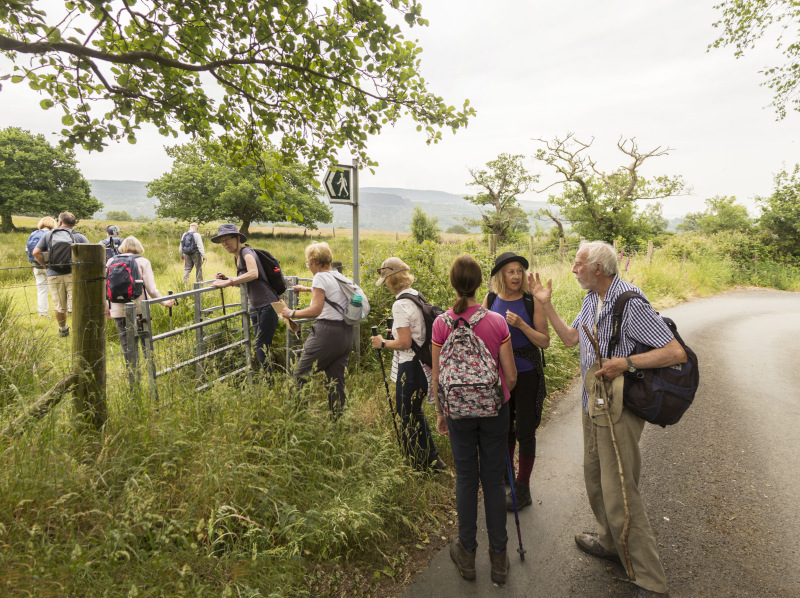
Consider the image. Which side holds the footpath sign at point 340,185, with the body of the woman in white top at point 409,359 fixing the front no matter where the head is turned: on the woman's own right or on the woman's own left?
on the woman's own right

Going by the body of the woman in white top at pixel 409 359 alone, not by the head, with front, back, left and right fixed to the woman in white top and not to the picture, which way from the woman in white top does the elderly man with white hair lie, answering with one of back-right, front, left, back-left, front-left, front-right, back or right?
back-left

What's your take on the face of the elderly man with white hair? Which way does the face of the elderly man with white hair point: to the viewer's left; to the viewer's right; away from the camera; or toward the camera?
to the viewer's left

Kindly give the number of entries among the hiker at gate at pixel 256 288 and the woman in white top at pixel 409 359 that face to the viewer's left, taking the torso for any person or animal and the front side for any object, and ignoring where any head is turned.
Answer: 2

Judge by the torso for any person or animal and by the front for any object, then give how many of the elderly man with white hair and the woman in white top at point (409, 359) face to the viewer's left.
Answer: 2

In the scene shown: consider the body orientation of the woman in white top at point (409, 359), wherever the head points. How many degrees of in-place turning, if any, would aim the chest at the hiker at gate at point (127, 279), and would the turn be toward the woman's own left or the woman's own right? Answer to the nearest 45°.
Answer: approximately 45° to the woman's own right

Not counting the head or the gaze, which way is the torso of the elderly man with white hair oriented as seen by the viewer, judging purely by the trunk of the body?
to the viewer's left

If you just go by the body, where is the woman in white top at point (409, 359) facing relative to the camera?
to the viewer's left

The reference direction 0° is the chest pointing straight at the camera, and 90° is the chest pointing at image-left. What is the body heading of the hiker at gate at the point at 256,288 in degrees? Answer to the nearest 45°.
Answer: approximately 90°
